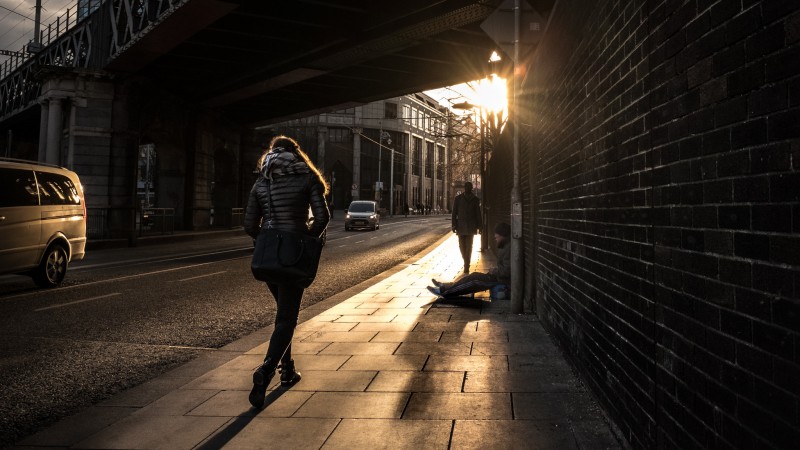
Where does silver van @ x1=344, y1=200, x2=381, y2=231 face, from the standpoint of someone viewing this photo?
facing the viewer

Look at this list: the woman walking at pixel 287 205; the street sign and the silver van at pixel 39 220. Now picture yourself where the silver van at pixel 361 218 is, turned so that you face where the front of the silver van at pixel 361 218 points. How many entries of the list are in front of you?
3

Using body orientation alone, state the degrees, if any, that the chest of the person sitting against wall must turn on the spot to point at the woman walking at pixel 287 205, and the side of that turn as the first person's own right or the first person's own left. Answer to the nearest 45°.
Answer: approximately 90° to the first person's own left

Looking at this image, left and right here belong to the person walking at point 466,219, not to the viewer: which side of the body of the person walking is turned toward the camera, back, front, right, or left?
front

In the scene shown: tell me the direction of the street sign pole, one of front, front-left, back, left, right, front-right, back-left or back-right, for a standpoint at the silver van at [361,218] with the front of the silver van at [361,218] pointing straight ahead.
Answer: front

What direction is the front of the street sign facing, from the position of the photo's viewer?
facing away from the viewer

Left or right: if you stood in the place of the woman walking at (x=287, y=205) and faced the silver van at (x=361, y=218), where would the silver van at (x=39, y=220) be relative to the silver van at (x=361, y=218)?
left

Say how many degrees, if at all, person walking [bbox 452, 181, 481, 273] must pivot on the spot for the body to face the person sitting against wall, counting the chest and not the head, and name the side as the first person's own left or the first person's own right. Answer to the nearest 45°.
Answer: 0° — they already face them

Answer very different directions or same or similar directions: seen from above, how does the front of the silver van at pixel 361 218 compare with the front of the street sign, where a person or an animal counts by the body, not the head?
very different directions

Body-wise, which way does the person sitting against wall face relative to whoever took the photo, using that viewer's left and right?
facing to the left of the viewer

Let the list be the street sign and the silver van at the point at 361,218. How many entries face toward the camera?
1
